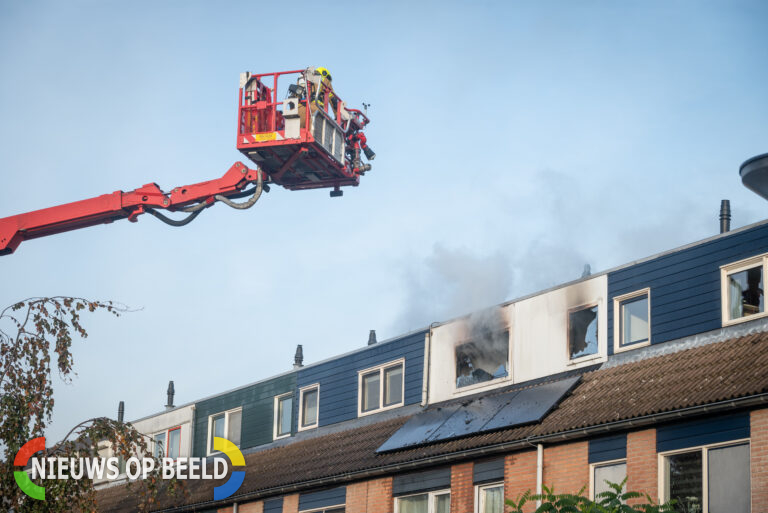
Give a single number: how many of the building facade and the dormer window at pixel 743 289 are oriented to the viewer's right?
0

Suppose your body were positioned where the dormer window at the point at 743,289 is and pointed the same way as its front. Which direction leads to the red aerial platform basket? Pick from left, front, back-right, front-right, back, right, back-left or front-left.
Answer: front-right

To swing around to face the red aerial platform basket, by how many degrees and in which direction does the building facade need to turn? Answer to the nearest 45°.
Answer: approximately 45° to its right

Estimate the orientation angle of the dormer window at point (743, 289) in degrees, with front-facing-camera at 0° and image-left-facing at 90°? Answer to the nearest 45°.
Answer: approximately 45°

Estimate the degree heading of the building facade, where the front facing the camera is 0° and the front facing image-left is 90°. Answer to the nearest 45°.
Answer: approximately 45°
